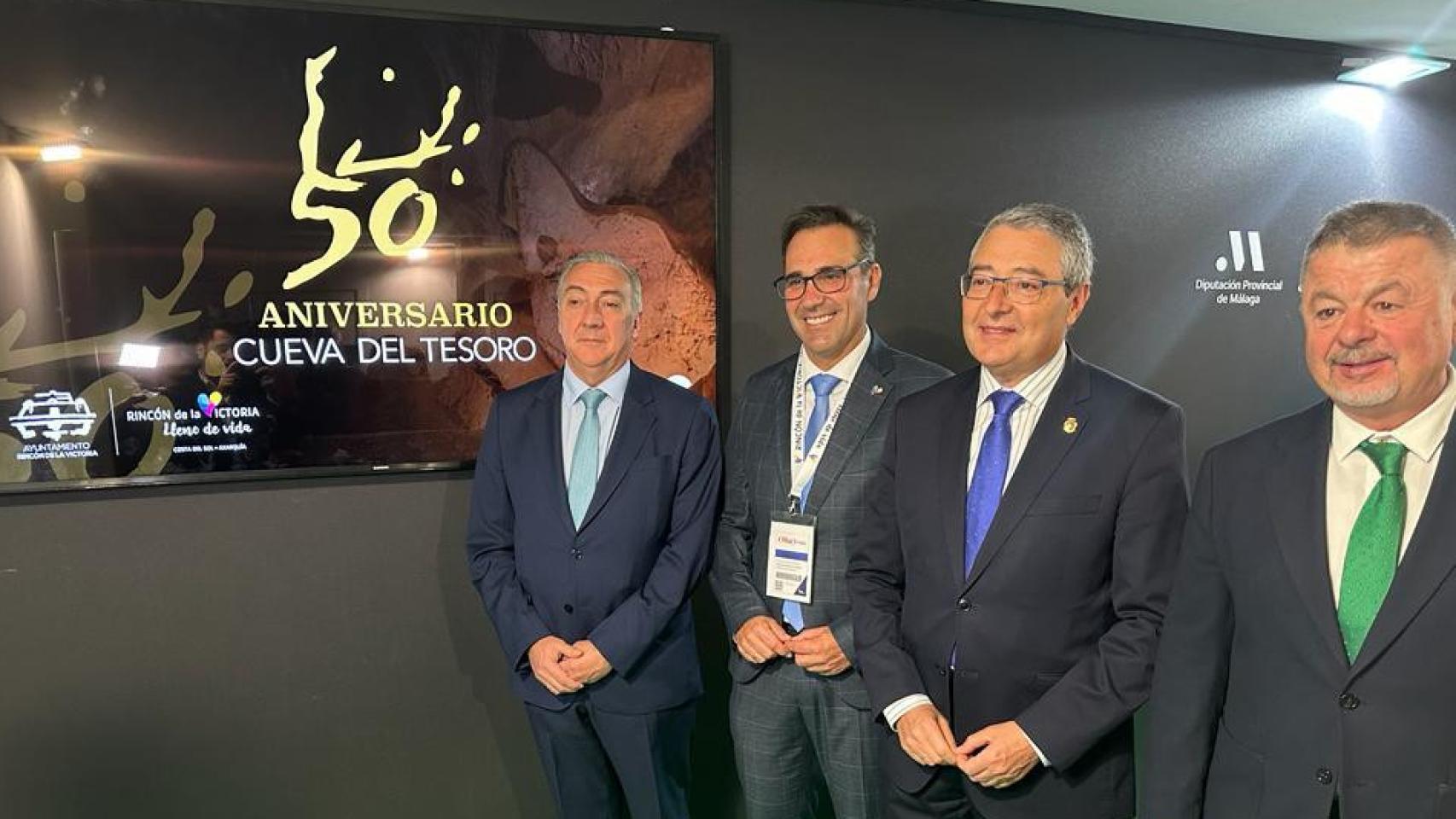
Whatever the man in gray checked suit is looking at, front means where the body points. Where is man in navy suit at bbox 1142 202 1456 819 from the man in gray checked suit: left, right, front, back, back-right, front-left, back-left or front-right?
left

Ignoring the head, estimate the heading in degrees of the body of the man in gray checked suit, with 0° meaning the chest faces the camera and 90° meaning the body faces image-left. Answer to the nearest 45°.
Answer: approximately 45°

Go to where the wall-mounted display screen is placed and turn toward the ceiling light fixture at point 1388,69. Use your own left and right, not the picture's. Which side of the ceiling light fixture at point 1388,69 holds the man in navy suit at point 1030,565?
right

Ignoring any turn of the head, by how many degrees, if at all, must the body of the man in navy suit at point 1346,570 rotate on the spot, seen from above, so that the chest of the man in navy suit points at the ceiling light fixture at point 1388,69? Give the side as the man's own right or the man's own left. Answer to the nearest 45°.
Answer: approximately 135° to the man's own right

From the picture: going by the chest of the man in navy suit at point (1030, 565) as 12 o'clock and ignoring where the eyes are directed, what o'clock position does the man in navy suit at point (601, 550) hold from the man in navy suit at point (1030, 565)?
the man in navy suit at point (601, 550) is roughly at 2 o'clock from the man in navy suit at point (1030, 565).

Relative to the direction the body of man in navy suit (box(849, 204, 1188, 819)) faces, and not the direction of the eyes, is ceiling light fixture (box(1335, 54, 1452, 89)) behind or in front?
behind

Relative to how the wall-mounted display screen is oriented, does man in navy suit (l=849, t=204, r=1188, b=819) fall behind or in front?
in front

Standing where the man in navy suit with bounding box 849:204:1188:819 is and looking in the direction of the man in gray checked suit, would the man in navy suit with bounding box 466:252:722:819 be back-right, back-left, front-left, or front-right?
front-left

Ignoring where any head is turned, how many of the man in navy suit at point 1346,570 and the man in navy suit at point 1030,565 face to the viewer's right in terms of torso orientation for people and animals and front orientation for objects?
0

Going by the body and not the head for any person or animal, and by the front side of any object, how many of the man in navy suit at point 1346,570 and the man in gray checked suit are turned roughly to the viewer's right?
0
